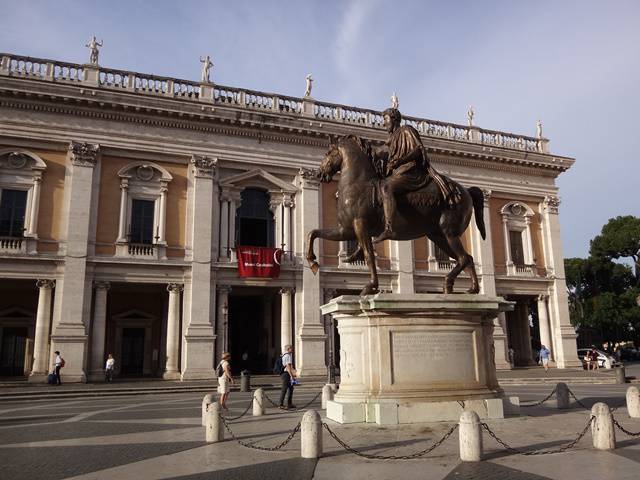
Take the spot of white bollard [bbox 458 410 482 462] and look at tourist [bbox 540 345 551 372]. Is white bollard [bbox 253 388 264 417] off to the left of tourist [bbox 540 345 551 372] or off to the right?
left

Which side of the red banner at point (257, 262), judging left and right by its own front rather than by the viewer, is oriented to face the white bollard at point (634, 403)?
front

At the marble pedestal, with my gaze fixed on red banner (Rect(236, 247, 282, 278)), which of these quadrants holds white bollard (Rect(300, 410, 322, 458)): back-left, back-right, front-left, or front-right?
back-left

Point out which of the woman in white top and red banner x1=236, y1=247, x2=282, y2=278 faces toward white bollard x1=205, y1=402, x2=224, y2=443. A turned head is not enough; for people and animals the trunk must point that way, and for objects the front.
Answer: the red banner

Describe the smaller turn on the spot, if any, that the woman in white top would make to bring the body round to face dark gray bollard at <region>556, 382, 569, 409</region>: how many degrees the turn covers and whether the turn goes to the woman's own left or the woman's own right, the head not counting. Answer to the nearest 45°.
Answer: approximately 45° to the woman's own right

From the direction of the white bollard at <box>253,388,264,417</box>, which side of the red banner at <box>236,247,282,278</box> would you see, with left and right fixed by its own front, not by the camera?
front

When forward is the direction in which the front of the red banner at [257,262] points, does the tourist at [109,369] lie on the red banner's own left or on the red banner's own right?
on the red banner's own right

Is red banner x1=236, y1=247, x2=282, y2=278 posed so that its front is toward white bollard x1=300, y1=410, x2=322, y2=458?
yes

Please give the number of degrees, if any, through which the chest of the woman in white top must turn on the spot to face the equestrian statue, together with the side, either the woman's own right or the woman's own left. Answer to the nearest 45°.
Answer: approximately 45° to the woman's own right
